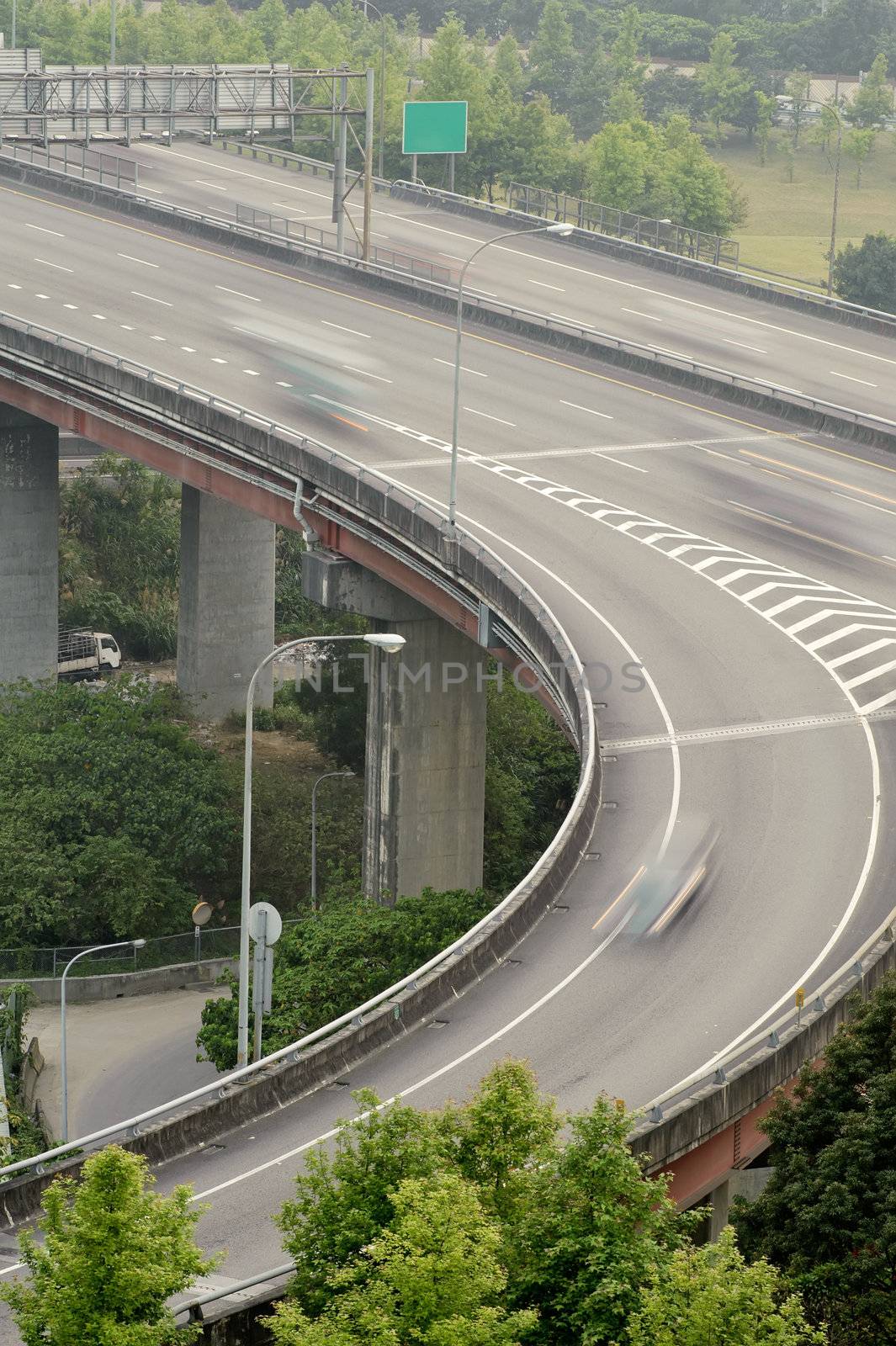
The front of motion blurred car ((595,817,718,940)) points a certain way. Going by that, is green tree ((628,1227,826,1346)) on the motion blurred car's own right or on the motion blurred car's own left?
on the motion blurred car's own left

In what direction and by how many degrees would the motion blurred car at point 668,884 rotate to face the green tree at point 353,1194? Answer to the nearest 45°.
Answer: approximately 45° to its left

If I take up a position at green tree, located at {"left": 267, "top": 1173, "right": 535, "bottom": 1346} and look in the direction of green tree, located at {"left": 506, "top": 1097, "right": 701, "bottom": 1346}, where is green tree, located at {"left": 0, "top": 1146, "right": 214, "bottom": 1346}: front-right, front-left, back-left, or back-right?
back-left

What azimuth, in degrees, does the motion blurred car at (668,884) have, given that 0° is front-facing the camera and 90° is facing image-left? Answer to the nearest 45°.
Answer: approximately 45°

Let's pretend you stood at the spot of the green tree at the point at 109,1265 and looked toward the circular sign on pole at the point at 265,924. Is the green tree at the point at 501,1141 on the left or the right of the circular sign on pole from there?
right

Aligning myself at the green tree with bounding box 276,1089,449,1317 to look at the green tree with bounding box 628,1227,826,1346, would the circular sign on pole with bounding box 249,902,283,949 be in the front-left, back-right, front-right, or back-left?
back-left
